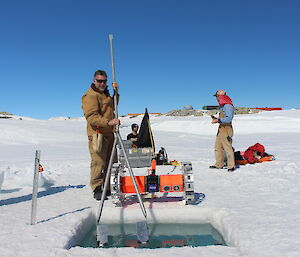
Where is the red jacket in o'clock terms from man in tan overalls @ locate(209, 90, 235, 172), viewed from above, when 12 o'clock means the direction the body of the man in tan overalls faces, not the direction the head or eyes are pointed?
The red jacket is roughly at 4 o'clock from the man in tan overalls.

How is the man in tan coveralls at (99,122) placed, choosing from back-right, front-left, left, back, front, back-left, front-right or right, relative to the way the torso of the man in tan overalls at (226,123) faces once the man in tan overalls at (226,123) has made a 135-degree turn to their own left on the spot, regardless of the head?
right

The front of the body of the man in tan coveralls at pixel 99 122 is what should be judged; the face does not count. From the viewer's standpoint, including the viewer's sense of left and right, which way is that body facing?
facing the viewer and to the right of the viewer

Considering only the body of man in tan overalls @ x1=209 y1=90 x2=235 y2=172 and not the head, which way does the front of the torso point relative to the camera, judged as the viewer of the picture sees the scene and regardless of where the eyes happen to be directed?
to the viewer's left
